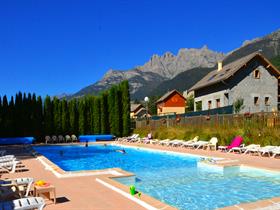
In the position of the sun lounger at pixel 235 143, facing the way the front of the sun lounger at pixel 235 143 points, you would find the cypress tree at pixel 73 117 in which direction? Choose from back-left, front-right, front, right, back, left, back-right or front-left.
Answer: front-right

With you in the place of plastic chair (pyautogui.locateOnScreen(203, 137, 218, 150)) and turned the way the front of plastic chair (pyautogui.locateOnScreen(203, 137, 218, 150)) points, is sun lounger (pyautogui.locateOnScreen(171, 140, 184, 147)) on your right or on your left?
on your right

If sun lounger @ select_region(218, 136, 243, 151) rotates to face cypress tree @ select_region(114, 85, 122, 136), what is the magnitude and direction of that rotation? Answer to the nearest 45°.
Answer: approximately 45° to its right

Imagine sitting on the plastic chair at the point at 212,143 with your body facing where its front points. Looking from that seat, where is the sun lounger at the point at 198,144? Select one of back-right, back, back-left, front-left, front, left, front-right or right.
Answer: right

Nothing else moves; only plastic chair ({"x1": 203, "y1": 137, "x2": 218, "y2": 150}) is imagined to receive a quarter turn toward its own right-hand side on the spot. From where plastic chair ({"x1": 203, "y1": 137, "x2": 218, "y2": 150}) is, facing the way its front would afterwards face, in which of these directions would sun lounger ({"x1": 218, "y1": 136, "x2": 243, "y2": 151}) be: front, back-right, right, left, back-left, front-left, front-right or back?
back

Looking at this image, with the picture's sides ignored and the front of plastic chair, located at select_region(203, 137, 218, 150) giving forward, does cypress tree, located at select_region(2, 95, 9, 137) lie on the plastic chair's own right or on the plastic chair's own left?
on the plastic chair's own right

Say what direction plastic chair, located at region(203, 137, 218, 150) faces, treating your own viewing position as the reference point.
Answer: facing the viewer and to the left of the viewer

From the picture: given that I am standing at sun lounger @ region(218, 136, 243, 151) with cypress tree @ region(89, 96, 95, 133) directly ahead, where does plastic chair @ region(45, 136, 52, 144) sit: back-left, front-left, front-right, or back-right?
front-left

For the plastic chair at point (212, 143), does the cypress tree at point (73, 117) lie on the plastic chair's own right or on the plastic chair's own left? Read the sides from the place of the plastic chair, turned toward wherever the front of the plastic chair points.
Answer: on the plastic chair's own right

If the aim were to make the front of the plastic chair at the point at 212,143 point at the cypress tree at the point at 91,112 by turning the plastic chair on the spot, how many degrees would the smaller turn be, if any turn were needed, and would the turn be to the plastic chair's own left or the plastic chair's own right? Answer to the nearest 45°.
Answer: approximately 90° to the plastic chair's own right

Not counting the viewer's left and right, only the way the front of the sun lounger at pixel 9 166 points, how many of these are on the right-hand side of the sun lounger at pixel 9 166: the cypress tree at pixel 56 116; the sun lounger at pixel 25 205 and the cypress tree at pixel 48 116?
2

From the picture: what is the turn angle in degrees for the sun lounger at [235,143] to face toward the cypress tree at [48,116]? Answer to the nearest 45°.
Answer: approximately 45° to its right
